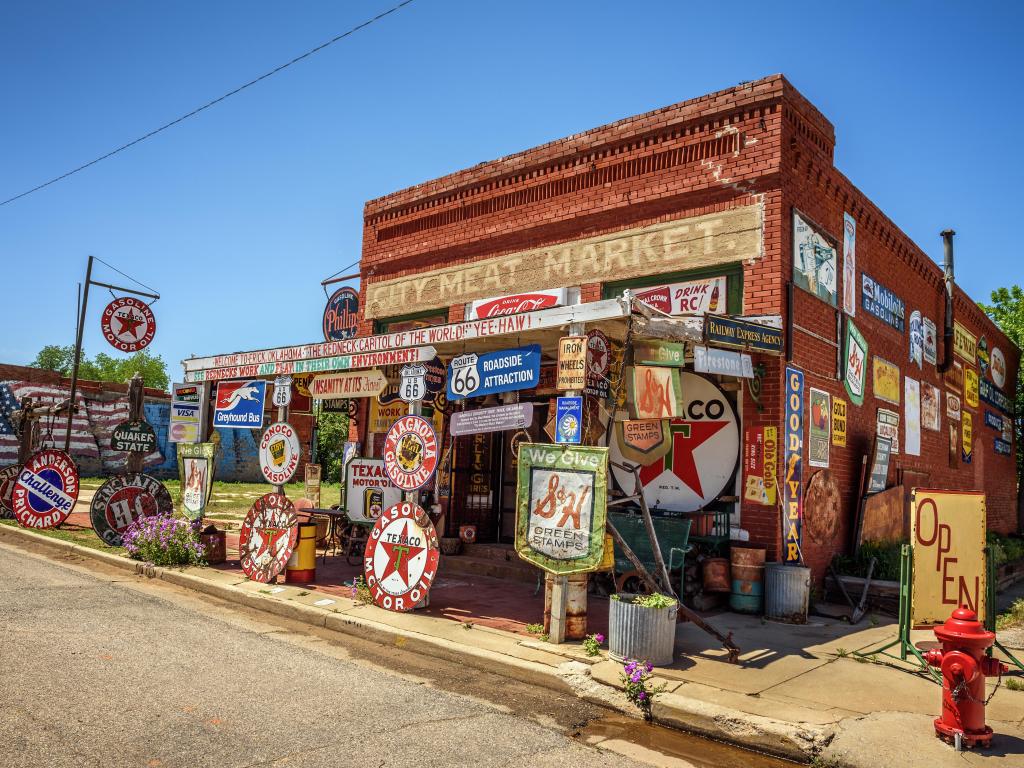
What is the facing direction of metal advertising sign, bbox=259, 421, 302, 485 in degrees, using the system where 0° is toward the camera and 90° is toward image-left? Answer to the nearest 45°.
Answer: approximately 45°

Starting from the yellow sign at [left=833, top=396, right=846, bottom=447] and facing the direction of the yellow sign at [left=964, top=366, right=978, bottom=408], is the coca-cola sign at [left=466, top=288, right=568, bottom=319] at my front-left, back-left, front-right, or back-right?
back-left

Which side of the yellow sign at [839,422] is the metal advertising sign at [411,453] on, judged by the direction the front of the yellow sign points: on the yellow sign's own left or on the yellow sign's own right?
on the yellow sign's own right

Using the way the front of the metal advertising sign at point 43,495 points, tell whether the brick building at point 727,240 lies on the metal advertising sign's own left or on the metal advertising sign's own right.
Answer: on the metal advertising sign's own left

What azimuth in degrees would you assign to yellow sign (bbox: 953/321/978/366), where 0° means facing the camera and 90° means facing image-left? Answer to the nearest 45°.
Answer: approximately 315°

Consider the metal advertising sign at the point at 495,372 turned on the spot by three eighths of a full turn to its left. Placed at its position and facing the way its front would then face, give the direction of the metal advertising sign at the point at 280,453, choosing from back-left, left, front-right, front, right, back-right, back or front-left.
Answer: back-left

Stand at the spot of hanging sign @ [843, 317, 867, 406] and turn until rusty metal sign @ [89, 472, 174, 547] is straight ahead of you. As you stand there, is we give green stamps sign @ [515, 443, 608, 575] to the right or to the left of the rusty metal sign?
left

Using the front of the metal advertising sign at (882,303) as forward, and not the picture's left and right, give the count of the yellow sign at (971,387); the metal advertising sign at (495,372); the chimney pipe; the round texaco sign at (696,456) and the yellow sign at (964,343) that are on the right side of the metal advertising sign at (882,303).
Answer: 2

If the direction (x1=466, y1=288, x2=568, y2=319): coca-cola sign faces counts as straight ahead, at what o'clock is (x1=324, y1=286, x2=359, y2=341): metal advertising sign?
The metal advertising sign is roughly at 3 o'clock from the coca-cola sign.

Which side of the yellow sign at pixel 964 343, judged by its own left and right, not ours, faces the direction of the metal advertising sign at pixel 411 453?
right

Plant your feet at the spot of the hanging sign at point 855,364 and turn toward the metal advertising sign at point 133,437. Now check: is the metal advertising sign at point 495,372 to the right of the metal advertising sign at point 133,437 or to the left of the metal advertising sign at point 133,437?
left
